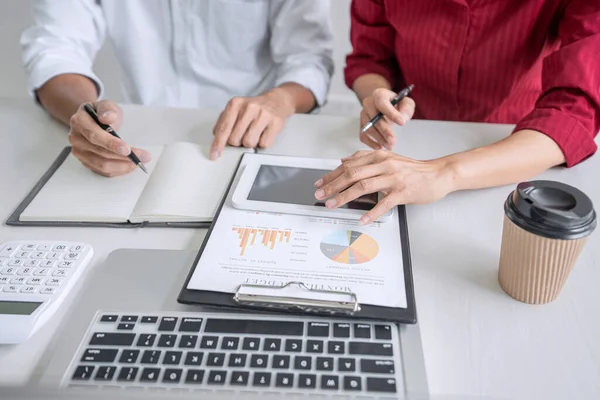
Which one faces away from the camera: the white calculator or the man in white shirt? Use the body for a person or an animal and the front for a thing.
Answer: the white calculator

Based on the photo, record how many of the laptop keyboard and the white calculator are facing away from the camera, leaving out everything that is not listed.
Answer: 2

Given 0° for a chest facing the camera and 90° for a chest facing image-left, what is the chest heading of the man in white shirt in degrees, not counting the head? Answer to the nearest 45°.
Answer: approximately 0°

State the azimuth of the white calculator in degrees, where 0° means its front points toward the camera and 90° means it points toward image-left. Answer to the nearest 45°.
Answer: approximately 180°

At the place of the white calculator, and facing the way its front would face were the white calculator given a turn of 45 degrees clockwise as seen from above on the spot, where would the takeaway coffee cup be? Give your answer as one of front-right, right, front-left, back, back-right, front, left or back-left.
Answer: right

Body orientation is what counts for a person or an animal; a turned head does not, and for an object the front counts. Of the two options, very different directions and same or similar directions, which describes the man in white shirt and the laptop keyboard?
very different directions

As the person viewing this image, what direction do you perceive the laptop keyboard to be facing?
facing away from the viewer

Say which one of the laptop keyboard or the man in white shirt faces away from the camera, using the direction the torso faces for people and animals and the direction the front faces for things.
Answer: the laptop keyboard

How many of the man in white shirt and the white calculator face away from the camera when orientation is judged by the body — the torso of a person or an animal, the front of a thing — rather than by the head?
1
